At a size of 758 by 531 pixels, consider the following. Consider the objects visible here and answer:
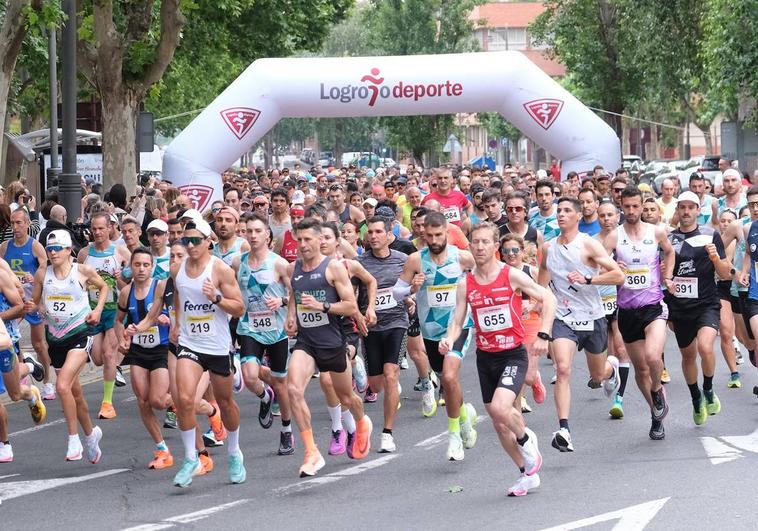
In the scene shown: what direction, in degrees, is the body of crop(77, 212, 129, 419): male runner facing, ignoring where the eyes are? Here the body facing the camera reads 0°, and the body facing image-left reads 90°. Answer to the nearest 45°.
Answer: approximately 0°

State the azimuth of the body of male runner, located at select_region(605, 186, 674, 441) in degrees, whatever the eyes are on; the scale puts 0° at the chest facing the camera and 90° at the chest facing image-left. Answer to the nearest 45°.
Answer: approximately 0°

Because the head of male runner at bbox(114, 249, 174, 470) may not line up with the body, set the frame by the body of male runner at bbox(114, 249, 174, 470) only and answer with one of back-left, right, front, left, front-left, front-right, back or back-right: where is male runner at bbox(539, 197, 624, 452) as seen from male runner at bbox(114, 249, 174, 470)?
left

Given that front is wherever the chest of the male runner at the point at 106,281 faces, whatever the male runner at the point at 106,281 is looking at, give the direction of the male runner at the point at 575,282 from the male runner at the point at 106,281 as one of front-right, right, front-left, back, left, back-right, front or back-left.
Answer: front-left

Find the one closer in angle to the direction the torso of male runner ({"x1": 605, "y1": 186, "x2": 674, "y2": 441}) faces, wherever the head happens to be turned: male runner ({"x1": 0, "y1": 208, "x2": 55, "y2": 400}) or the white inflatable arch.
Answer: the male runner

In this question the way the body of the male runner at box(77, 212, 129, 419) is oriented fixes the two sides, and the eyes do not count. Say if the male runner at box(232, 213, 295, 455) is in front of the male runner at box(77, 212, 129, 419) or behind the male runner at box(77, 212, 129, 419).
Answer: in front

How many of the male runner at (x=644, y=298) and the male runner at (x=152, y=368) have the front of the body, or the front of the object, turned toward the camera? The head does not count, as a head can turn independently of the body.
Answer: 2

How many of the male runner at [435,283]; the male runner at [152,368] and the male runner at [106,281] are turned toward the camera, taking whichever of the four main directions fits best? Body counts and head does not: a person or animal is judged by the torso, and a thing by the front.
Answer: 3

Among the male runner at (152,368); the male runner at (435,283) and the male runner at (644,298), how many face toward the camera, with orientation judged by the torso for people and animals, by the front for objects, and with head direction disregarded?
3
